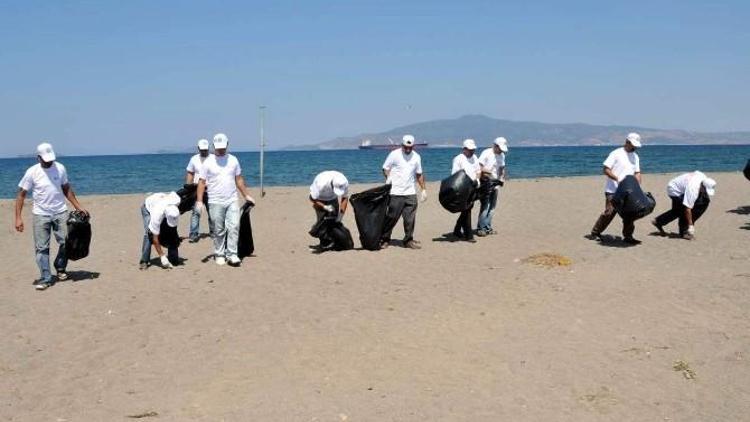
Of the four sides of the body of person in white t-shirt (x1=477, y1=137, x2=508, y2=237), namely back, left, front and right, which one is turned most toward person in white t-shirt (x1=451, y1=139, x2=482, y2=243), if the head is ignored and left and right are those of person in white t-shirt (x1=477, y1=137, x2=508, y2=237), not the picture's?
right

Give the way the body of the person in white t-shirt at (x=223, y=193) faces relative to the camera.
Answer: toward the camera

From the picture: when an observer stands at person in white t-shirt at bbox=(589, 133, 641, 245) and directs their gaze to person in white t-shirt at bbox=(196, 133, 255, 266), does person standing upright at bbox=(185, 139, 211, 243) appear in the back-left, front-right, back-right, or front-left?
front-right

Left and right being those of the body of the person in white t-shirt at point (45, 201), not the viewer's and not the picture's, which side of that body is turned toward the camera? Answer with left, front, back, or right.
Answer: front

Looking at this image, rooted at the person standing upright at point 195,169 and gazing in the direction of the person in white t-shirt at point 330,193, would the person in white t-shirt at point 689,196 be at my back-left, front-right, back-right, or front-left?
front-left

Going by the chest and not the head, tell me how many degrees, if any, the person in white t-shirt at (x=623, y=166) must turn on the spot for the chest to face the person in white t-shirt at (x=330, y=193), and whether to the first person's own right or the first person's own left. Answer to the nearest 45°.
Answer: approximately 90° to the first person's own right

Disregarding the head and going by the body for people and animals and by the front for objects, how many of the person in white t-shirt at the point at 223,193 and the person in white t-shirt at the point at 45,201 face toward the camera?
2

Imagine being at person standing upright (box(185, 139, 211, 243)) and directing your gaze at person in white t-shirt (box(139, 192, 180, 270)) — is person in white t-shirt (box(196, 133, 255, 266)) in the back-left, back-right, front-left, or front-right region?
front-left

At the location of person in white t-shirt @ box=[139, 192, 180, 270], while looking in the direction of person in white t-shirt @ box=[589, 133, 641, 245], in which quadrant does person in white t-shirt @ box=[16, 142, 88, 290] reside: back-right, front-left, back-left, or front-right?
back-right

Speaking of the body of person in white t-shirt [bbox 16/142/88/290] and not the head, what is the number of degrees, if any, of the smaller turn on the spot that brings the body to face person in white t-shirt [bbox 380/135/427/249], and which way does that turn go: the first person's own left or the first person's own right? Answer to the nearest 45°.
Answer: approximately 90° to the first person's own left

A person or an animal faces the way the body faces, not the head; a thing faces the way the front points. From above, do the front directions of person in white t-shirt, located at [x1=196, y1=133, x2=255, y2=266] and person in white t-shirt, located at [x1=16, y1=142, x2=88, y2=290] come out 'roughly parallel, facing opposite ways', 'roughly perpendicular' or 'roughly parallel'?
roughly parallel

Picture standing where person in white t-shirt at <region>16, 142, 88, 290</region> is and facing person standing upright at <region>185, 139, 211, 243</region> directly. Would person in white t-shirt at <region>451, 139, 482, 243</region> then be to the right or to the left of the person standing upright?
right

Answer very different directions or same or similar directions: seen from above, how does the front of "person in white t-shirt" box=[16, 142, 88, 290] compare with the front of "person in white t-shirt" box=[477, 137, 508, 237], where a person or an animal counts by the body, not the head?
same or similar directions

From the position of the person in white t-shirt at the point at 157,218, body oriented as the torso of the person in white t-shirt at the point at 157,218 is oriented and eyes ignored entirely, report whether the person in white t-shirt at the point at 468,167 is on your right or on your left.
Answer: on your left

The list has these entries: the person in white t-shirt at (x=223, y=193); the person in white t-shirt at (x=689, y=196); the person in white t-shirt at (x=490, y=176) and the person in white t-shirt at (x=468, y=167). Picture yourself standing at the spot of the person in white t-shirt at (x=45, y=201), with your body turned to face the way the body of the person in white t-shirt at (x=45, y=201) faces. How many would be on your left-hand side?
4

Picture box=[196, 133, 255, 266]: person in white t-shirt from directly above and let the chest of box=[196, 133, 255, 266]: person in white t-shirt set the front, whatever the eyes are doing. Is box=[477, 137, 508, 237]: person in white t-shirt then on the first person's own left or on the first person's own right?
on the first person's own left

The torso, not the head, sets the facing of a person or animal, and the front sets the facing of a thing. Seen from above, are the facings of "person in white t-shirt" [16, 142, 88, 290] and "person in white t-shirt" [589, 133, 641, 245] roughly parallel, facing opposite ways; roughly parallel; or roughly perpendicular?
roughly parallel
